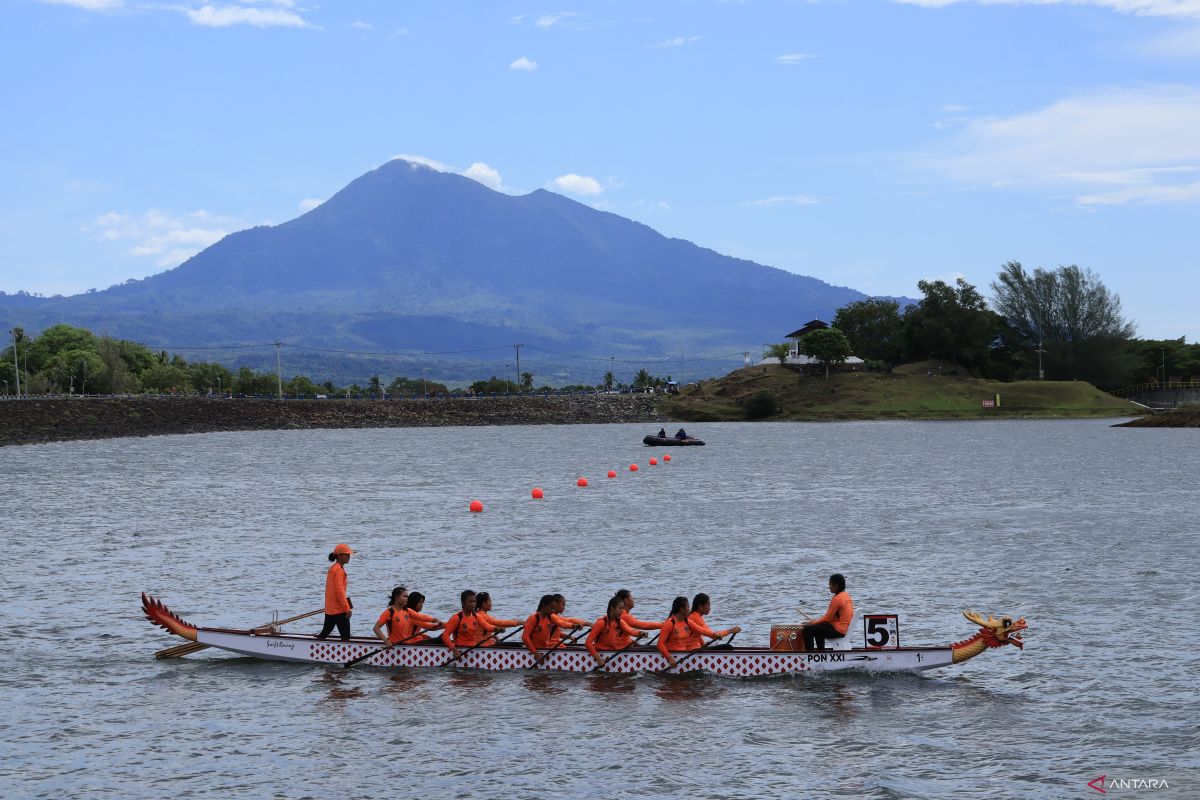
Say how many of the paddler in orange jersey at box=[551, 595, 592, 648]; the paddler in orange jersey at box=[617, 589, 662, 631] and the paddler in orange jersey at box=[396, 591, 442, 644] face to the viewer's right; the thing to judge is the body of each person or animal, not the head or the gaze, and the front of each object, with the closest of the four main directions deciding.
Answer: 3

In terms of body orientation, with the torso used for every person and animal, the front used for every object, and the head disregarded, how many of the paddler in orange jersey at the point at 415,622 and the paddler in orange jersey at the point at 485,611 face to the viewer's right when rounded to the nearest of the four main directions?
2

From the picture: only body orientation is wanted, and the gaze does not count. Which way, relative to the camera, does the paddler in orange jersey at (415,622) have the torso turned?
to the viewer's right

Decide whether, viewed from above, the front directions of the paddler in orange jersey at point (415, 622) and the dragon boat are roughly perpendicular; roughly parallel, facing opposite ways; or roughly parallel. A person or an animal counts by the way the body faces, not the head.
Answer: roughly parallel

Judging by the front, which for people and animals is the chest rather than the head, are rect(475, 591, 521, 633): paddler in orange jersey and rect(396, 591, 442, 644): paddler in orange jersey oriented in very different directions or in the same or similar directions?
same or similar directions

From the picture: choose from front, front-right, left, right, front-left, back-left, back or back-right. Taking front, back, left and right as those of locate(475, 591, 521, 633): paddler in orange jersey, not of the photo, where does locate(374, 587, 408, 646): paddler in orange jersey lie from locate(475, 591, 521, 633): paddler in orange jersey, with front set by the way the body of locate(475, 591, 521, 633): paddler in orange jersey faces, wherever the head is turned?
back

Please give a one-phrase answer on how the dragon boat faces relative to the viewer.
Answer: facing to the right of the viewer

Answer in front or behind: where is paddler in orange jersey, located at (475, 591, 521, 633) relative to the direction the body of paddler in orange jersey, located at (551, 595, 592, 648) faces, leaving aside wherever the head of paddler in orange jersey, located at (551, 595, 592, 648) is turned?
behind

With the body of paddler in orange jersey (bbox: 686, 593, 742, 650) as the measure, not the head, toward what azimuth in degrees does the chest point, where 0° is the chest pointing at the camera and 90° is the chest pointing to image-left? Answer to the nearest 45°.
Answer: approximately 270°

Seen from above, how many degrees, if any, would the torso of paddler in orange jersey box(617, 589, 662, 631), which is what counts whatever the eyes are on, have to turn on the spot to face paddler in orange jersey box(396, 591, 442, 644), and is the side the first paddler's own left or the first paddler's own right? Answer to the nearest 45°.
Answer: approximately 180°

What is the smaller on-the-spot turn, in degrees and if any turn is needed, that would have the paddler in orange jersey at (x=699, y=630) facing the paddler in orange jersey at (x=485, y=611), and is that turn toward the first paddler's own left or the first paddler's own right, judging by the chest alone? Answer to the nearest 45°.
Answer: approximately 180°

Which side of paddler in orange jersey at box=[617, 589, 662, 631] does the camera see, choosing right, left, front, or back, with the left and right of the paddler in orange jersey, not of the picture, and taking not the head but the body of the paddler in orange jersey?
right

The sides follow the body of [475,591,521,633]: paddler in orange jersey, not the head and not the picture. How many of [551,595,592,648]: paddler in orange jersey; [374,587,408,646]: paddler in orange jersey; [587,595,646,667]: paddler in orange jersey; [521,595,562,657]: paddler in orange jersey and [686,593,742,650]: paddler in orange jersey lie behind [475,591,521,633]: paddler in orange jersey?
1

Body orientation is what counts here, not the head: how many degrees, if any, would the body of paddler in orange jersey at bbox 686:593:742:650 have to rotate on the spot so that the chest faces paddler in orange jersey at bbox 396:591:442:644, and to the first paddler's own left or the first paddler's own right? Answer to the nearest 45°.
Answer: approximately 180°

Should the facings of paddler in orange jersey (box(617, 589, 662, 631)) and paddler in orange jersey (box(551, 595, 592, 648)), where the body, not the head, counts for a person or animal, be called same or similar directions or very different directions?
same or similar directions

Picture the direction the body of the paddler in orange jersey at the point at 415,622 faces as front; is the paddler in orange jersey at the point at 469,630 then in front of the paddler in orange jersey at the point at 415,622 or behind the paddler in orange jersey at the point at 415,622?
in front

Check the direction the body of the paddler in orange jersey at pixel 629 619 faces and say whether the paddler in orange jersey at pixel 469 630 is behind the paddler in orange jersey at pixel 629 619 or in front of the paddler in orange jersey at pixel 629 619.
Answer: behind

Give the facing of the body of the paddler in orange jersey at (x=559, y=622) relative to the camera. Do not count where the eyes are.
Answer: to the viewer's right
